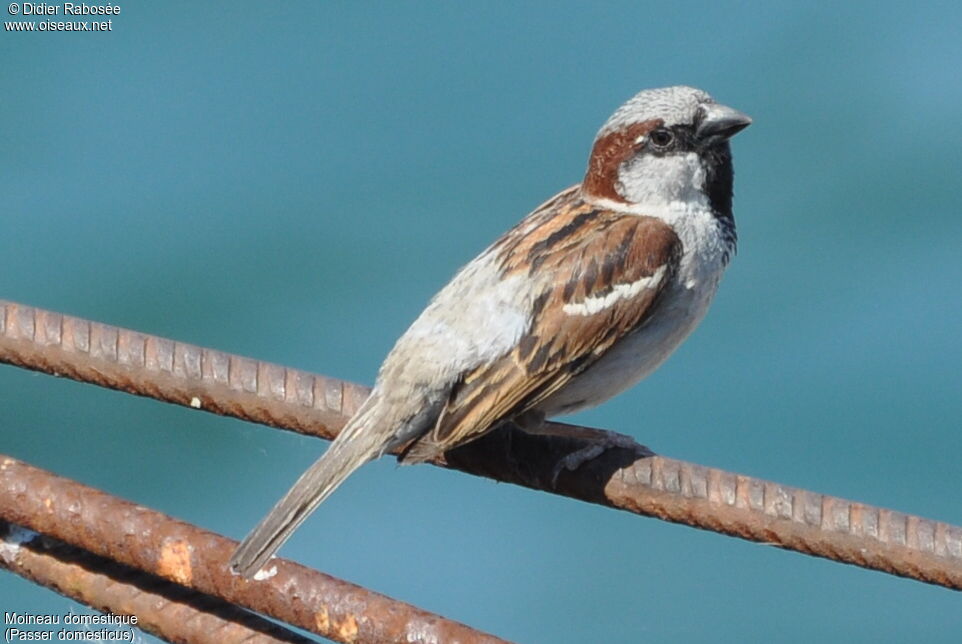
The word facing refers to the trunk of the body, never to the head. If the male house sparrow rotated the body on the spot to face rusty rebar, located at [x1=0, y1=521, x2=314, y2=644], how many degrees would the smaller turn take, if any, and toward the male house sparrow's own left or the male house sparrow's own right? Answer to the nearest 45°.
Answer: approximately 135° to the male house sparrow's own right

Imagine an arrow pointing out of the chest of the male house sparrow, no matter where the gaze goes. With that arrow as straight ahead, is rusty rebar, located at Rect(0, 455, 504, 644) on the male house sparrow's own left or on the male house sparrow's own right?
on the male house sparrow's own right

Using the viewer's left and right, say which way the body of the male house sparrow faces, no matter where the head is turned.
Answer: facing to the right of the viewer
